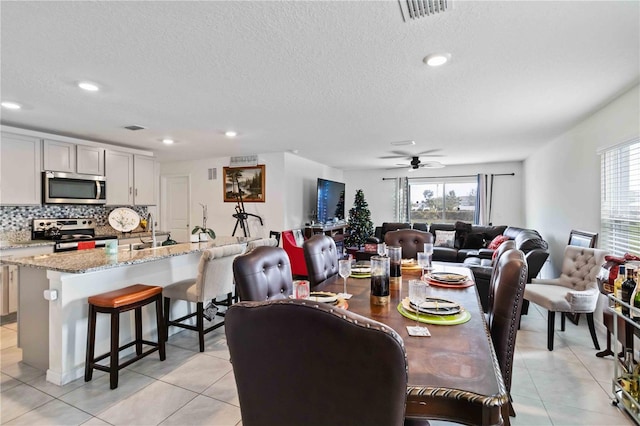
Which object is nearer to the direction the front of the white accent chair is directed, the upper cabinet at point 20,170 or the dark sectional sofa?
the upper cabinet

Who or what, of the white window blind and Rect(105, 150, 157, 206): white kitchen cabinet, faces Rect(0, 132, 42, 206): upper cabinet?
the white window blind

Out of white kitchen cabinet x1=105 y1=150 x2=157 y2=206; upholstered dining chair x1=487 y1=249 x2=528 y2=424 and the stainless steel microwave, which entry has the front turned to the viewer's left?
the upholstered dining chair

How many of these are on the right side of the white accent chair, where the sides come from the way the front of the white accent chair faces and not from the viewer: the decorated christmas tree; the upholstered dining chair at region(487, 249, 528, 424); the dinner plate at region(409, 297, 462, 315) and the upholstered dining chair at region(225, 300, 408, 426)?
1

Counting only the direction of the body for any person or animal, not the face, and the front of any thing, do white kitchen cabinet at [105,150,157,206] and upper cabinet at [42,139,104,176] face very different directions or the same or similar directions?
same or similar directions

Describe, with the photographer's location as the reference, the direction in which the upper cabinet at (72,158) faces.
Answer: facing the viewer and to the right of the viewer

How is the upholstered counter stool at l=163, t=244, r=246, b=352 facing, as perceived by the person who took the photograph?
facing away from the viewer and to the left of the viewer

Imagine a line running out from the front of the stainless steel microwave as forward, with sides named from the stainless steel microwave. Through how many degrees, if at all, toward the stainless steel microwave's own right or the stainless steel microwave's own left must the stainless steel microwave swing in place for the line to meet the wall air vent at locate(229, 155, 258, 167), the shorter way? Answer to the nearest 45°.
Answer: approximately 45° to the stainless steel microwave's own left

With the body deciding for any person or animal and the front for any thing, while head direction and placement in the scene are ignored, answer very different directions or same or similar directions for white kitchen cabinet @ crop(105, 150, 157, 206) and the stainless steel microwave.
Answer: same or similar directions

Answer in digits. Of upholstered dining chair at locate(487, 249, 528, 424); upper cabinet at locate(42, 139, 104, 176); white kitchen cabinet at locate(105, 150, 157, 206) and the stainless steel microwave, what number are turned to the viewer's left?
1

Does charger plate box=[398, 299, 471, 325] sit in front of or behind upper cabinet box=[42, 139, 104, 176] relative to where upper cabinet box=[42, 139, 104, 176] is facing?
in front

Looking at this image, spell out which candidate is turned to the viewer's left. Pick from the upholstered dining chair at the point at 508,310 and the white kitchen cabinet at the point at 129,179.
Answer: the upholstered dining chair

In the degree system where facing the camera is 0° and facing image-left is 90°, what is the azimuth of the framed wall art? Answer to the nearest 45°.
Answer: approximately 45°

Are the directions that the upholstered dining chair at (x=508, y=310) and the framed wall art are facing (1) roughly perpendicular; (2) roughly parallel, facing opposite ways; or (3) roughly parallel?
roughly perpendicular
